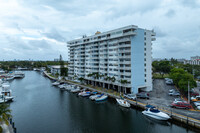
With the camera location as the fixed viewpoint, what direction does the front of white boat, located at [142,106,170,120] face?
facing the viewer and to the right of the viewer

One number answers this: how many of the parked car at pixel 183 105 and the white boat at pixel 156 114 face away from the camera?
0

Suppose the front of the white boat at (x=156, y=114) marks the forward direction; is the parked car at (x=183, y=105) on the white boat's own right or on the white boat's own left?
on the white boat's own left
